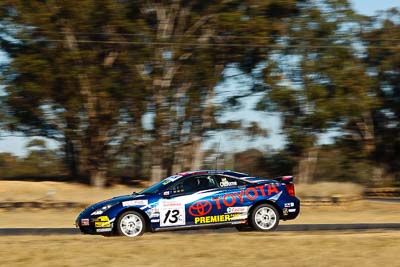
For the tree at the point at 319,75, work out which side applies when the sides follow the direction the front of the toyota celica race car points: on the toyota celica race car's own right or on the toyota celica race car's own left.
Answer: on the toyota celica race car's own right

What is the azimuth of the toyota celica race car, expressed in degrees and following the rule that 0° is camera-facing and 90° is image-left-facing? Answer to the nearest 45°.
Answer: approximately 90°

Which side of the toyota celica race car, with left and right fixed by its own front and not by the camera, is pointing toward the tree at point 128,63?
right
